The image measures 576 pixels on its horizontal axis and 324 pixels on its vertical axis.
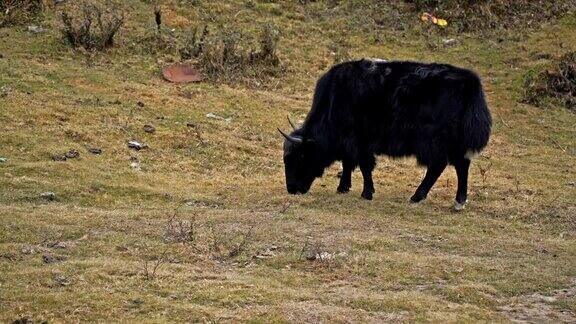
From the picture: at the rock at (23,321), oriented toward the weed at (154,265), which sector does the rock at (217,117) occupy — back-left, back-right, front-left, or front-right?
front-left

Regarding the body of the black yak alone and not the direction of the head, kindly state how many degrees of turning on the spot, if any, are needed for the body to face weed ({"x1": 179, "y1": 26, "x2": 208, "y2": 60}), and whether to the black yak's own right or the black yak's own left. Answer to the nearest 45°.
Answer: approximately 45° to the black yak's own right

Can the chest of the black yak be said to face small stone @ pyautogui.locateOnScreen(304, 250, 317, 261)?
no

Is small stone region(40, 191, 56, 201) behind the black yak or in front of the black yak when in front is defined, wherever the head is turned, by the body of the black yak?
in front

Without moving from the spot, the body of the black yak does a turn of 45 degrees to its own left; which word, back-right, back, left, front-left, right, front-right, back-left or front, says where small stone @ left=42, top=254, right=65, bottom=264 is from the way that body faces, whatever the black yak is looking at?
front

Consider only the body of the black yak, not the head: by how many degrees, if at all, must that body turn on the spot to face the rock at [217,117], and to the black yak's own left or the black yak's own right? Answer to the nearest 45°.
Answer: approximately 45° to the black yak's own right

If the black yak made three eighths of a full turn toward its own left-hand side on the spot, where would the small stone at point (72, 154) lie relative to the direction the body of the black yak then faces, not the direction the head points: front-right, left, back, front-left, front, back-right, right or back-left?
back-right

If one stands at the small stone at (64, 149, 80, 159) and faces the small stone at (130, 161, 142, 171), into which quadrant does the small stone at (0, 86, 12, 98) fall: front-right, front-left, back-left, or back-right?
back-left

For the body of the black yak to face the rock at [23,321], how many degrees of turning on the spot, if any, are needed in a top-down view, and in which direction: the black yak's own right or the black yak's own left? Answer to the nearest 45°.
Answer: approximately 45° to the black yak's own left

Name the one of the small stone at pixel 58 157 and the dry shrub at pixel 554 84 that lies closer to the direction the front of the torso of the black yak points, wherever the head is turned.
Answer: the small stone

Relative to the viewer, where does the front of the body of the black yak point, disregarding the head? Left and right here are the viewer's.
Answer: facing to the left of the viewer

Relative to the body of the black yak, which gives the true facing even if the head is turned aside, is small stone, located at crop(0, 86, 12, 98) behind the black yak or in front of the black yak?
in front

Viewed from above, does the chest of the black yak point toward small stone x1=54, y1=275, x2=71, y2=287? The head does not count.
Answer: no

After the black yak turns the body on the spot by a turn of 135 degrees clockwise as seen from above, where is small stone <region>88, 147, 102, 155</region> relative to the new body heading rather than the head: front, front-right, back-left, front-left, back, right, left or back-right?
back-left

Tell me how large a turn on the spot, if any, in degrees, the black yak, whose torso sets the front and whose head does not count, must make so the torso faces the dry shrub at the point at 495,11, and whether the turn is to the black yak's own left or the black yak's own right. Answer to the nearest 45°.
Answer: approximately 90° to the black yak's own right

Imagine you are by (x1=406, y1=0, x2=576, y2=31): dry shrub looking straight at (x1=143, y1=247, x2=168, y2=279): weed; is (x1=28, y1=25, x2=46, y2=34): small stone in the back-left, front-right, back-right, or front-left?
front-right

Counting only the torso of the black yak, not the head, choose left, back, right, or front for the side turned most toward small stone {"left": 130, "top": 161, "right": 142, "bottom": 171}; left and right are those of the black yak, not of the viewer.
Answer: front
